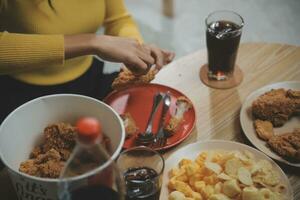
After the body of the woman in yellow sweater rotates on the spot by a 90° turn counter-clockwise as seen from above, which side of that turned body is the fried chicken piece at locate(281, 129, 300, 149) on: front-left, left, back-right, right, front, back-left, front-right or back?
right

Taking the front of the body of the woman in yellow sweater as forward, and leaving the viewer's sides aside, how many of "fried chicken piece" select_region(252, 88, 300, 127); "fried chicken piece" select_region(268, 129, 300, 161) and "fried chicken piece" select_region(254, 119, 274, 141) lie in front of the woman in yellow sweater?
3

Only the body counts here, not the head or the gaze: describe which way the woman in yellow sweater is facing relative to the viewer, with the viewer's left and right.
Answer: facing the viewer and to the right of the viewer

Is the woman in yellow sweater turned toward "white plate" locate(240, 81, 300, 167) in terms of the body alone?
yes
